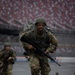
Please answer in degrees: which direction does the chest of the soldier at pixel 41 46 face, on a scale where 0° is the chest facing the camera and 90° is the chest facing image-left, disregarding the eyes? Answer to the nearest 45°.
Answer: approximately 0°

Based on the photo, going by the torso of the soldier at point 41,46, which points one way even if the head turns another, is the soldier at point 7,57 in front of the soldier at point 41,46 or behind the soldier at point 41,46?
behind
